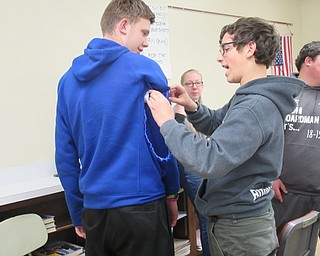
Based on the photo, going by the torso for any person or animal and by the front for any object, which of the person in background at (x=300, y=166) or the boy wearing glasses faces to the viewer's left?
the boy wearing glasses

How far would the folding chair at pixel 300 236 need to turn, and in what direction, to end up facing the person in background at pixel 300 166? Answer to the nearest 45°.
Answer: approximately 45° to its right

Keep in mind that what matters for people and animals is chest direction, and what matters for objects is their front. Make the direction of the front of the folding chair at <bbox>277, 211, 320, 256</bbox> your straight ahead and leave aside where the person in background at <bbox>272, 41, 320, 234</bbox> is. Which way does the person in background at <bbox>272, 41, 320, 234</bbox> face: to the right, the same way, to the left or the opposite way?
the opposite way

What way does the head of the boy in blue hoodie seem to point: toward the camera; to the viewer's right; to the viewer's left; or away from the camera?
to the viewer's right

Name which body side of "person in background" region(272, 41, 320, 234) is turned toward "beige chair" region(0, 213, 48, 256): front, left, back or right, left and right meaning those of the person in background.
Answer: right

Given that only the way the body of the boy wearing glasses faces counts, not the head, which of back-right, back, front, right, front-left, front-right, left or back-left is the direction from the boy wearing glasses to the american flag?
right

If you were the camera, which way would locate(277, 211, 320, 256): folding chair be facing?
facing away from the viewer and to the left of the viewer

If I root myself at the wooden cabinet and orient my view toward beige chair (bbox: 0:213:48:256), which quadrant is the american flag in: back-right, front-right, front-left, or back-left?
back-left

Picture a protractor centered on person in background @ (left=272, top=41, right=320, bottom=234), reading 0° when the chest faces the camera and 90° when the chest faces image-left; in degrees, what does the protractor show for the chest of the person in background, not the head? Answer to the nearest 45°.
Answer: approximately 315°

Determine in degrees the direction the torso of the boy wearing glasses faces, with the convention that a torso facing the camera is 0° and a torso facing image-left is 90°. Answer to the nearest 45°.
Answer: approximately 90°

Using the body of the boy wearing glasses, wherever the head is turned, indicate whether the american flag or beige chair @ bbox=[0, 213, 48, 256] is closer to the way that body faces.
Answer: the beige chair

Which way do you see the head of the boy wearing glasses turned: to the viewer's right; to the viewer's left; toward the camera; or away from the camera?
to the viewer's left
